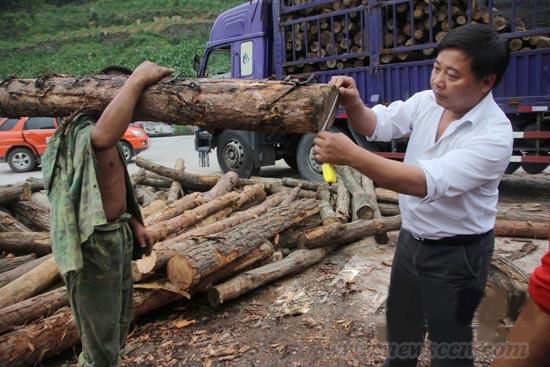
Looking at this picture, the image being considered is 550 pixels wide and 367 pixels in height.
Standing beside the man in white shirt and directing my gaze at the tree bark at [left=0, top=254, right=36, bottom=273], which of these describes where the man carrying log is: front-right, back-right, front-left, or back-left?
front-left

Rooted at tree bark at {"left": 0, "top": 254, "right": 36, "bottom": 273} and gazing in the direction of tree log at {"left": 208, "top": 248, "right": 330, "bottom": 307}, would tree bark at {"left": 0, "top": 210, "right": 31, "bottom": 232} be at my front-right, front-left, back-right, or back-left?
back-left

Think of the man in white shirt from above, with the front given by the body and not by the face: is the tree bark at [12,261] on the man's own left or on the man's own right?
on the man's own right

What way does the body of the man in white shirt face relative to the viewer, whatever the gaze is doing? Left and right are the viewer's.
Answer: facing the viewer and to the left of the viewer

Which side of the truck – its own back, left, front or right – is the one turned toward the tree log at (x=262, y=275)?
left

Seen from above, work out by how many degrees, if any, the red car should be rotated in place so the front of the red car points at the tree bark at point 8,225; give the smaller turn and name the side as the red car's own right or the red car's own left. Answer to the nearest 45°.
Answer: approximately 90° to the red car's own right

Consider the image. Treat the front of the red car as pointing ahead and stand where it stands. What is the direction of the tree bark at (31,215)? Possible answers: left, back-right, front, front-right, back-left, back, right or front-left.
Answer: right

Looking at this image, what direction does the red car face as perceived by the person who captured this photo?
facing to the right of the viewer

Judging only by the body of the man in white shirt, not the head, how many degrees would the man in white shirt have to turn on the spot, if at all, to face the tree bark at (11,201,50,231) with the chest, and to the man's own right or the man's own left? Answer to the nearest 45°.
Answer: approximately 90° to the man's own right

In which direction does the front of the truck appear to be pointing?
to the viewer's left
